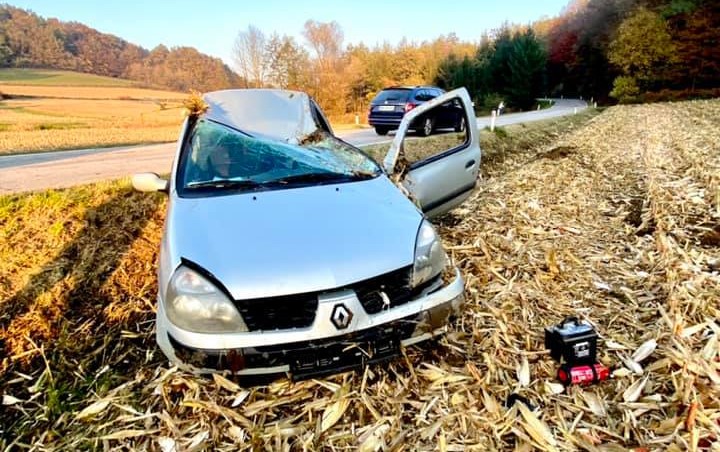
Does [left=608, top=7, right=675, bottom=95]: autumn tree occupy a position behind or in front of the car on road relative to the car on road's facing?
in front

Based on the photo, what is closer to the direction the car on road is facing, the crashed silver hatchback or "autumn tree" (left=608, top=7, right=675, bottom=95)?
the autumn tree

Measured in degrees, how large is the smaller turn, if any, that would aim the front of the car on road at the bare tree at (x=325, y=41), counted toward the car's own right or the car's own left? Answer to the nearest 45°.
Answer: approximately 45° to the car's own left

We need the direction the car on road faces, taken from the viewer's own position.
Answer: facing away from the viewer and to the right of the viewer

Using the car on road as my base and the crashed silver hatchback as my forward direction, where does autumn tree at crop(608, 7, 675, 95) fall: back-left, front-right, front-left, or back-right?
back-left

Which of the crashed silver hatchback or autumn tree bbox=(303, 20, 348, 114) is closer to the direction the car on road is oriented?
the autumn tree

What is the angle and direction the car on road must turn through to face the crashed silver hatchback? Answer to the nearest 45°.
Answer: approximately 135° to its right

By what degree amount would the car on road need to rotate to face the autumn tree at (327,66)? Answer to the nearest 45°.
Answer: approximately 45° to its left

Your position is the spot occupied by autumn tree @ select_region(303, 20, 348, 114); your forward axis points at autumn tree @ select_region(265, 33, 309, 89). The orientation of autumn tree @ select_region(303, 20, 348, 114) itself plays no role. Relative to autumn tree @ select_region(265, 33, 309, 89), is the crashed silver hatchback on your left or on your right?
left

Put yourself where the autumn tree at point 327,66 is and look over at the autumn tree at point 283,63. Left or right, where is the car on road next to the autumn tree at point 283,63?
left

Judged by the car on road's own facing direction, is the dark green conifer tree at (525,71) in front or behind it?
in front
